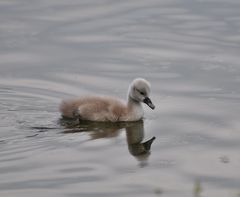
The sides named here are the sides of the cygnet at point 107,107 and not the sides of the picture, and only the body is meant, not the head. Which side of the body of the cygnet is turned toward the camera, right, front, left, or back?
right
